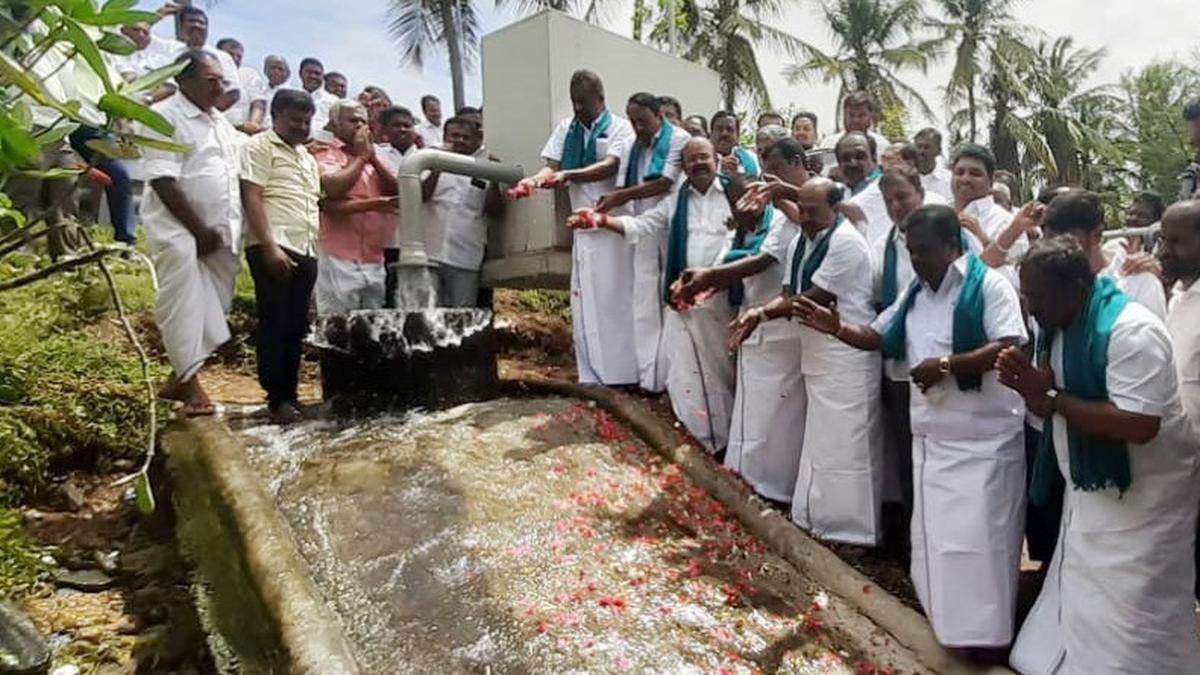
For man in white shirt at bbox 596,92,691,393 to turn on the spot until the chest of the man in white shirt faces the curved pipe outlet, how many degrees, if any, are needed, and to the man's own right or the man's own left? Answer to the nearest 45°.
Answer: approximately 45° to the man's own right

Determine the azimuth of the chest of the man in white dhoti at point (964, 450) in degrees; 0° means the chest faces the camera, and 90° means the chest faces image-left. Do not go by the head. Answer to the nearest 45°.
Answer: approximately 45°

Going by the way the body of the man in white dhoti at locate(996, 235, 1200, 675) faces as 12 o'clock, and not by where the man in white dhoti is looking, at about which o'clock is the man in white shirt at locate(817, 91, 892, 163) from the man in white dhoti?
The man in white shirt is roughly at 2 o'clock from the man in white dhoti.

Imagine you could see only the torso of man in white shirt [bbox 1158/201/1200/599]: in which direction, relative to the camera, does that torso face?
to the viewer's left

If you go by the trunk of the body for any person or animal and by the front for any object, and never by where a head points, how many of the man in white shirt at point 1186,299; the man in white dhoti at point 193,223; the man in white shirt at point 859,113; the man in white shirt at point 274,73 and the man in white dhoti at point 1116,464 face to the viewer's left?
2

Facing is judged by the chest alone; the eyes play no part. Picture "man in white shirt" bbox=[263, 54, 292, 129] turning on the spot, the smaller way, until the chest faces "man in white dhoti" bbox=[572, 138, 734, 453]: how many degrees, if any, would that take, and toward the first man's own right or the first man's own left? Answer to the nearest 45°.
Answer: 0° — they already face them

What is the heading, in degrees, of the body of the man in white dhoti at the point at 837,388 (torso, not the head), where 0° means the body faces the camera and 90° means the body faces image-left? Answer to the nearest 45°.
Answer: approximately 45°

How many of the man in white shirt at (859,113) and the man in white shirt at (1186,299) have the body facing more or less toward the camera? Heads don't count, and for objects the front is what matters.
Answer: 1
